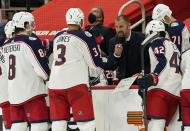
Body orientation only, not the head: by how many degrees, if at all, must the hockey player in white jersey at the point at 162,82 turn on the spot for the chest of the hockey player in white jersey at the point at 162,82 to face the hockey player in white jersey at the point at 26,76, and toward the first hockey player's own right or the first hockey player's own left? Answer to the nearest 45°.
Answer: approximately 45° to the first hockey player's own left

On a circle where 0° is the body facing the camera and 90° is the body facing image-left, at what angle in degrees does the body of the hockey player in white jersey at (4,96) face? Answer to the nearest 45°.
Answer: approximately 225°

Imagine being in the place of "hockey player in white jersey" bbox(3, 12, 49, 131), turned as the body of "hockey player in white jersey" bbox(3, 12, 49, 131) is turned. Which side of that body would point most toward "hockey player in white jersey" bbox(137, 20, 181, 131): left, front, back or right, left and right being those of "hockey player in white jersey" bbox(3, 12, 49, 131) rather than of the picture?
right

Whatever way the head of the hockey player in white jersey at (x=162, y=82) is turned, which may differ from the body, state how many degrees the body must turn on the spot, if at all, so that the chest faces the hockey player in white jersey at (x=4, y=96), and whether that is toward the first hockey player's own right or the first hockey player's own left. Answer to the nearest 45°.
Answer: approximately 45° to the first hockey player's own left

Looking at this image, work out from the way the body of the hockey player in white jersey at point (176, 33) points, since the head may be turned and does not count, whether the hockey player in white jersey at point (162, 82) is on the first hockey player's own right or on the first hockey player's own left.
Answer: on the first hockey player's own left

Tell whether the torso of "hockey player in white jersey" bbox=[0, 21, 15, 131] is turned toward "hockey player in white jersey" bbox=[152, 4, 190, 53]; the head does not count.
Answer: no

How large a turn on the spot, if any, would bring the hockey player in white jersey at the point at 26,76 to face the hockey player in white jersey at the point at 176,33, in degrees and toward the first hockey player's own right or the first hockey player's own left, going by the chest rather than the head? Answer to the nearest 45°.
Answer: approximately 45° to the first hockey player's own right

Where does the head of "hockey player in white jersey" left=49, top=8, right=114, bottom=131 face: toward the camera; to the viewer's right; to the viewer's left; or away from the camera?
away from the camera

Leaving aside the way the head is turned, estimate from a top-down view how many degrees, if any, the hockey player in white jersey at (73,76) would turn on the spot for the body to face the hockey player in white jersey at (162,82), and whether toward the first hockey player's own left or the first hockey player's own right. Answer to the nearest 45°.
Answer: approximately 45° to the first hockey player's own right

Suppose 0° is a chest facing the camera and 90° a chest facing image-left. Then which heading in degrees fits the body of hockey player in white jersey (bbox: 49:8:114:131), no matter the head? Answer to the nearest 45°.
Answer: approximately 225°

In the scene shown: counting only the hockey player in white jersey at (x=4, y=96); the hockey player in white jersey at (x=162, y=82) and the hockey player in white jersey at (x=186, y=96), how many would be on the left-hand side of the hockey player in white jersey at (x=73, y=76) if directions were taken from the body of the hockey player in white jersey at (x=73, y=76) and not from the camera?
1

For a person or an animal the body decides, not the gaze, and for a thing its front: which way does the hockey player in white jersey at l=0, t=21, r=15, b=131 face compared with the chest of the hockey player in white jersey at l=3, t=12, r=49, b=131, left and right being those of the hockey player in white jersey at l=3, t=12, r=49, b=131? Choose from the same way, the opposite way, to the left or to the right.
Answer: the same way

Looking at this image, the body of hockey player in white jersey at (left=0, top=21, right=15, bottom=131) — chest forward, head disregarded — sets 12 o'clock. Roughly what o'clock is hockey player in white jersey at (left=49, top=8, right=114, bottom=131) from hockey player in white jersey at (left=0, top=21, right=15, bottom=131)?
hockey player in white jersey at (left=49, top=8, right=114, bottom=131) is roughly at 3 o'clock from hockey player in white jersey at (left=0, top=21, right=15, bottom=131).

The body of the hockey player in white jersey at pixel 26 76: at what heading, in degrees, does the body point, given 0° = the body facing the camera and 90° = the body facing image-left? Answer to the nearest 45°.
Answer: approximately 225°
